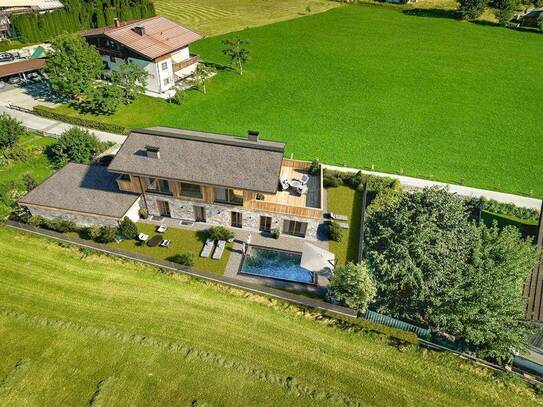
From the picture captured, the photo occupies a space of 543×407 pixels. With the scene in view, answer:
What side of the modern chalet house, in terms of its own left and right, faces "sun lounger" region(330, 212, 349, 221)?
left

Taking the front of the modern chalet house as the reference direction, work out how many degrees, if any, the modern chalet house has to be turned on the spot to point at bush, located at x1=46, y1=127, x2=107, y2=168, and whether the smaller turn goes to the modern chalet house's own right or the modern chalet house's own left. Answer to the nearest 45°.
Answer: approximately 135° to the modern chalet house's own right

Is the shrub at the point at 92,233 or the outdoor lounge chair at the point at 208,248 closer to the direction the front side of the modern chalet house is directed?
the outdoor lounge chair

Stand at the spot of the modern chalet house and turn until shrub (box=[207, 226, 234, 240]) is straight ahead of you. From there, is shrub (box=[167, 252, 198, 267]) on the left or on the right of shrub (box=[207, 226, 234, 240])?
right

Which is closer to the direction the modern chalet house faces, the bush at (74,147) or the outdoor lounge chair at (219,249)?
the outdoor lounge chair

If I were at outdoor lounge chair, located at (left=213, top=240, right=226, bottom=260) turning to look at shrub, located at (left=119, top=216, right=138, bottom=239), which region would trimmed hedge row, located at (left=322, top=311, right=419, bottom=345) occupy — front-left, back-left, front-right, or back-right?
back-left

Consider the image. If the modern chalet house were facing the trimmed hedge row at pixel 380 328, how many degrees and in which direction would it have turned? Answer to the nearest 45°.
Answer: approximately 45° to its left

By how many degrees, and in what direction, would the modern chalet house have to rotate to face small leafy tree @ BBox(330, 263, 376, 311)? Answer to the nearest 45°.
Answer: approximately 45° to its left

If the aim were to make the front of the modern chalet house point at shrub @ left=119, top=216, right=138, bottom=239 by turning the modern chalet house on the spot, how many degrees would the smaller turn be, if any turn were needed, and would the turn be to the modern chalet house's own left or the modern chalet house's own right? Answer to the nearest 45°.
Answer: approximately 90° to the modern chalet house's own right

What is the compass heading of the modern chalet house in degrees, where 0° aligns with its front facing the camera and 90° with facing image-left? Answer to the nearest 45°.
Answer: approximately 0°

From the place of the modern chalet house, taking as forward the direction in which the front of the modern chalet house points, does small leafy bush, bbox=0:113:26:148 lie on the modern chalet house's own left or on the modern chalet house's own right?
on the modern chalet house's own right
